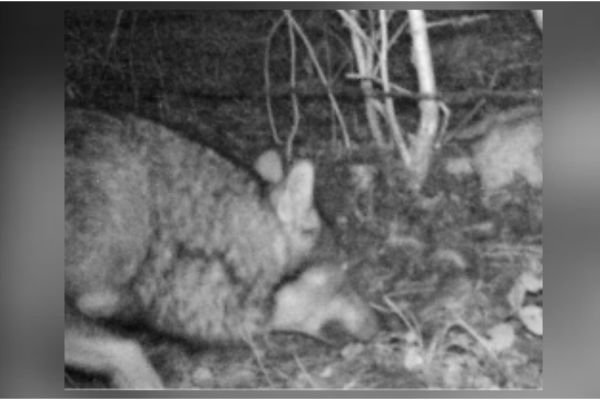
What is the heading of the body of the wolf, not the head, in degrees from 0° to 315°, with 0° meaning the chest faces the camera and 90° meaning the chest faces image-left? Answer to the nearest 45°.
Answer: approximately 270°
